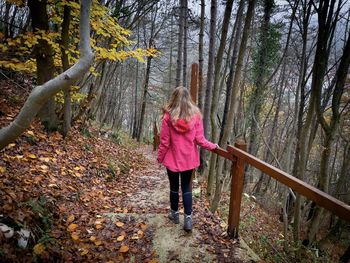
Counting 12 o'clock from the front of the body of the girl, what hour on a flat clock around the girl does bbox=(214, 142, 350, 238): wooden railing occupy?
The wooden railing is roughly at 3 o'clock from the girl.

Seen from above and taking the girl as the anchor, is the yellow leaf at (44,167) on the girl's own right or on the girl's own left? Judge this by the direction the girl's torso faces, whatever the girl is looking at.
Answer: on the girl's own left

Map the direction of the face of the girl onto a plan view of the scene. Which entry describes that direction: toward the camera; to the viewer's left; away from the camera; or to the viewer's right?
away from the camera

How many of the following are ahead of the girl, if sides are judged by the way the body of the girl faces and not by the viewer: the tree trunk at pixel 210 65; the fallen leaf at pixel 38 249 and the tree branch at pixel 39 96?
1

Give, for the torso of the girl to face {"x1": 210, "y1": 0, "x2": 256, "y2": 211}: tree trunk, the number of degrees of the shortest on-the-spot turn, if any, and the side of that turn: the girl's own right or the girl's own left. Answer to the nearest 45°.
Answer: approximately 45° to the girl's own right

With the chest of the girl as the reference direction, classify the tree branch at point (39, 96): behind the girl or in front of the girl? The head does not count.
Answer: behind

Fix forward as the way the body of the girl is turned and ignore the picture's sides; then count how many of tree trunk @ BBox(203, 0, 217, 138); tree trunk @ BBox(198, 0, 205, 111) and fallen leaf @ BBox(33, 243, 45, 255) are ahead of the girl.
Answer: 2

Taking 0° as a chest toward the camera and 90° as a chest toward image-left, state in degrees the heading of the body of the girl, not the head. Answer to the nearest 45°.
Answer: approximately 180°

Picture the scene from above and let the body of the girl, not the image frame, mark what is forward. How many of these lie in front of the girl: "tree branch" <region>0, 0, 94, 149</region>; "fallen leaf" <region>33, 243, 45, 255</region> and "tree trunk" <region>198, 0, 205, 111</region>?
1

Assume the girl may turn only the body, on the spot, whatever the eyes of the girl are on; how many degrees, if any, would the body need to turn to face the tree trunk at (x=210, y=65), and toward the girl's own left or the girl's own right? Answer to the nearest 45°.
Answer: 0° — they already face it
